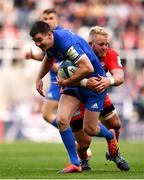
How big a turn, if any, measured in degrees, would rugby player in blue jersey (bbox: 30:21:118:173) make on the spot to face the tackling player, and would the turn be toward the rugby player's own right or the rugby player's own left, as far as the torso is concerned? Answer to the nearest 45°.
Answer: approximately 180°

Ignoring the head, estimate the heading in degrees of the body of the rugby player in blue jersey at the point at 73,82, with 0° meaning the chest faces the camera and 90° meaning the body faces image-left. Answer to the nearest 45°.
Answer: approximately 45°
